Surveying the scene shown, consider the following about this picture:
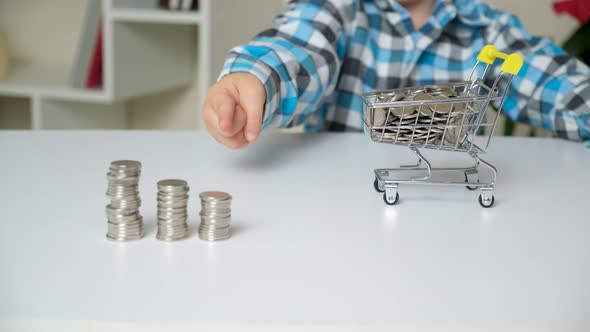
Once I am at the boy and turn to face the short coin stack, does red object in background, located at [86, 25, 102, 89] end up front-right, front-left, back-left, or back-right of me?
back-right

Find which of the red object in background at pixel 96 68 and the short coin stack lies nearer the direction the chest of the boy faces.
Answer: the short coin stack

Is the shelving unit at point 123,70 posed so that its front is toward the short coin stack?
yes

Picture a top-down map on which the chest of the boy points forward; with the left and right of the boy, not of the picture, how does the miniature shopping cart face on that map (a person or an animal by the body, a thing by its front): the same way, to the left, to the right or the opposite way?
to the right

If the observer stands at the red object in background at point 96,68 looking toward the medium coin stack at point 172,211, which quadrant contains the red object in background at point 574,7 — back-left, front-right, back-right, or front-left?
front-left

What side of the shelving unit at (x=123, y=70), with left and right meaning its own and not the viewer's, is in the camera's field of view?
front

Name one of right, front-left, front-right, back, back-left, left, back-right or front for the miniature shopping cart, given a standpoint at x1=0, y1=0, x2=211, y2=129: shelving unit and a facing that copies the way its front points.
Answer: front

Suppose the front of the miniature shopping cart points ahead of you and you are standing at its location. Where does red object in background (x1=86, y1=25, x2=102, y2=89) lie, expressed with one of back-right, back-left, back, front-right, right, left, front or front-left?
front-right

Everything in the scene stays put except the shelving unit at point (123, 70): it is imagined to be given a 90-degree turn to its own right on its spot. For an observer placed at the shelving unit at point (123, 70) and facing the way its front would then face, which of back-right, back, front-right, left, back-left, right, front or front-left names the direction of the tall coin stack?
left

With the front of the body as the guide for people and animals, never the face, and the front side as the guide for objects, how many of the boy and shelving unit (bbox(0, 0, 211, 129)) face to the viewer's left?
0

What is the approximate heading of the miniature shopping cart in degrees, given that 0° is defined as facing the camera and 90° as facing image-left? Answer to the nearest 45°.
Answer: approximately 90°

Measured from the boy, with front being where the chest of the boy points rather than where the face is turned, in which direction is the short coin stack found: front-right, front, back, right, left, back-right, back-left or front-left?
front

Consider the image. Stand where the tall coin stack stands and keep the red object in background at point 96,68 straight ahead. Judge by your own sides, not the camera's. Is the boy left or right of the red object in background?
right

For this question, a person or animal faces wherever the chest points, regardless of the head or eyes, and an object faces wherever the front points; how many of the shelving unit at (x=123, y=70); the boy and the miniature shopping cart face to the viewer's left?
1
